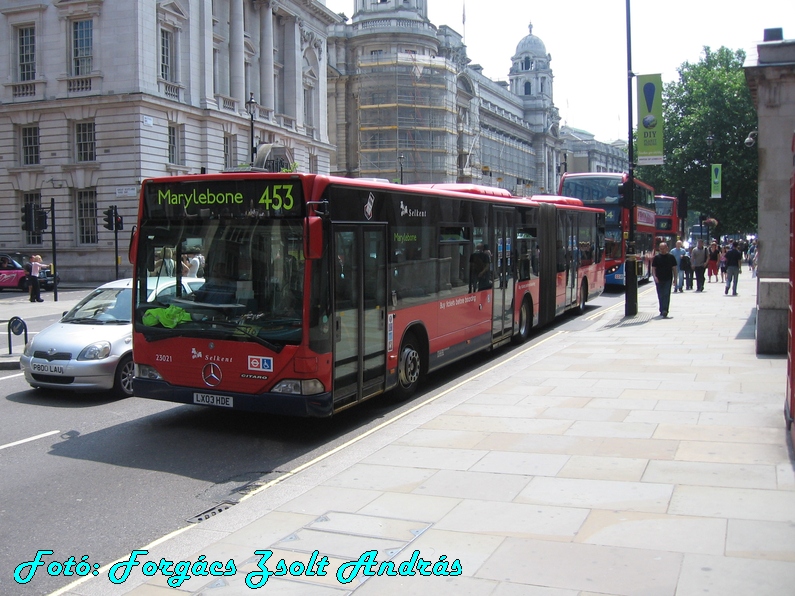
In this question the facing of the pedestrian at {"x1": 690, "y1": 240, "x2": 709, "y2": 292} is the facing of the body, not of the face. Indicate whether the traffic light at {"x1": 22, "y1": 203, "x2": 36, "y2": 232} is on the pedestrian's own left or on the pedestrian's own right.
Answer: on the pedestrian's own right

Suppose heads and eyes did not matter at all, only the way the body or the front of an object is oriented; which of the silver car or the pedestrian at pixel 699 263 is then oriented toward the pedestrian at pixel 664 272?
the pedestrian at pixel 699 263

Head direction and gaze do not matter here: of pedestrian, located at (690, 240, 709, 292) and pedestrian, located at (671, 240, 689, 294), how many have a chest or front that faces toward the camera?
2

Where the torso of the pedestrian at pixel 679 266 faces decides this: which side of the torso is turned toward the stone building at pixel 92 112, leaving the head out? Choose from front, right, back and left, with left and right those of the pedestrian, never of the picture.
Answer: right

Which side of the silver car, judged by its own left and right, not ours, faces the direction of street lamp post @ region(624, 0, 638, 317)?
back

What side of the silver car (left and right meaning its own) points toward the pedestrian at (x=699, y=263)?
back

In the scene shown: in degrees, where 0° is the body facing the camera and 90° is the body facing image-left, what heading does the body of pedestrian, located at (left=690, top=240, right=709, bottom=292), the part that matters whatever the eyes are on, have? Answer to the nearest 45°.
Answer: approximately 0°

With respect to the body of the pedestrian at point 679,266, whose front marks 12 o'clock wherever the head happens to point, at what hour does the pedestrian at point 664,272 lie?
the pedestrian at point 664,272 is roughly at 12 o'clock from the pedestrian at point 679,266.

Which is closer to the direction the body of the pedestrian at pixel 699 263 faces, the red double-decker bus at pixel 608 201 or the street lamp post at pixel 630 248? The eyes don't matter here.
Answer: the street lamp post

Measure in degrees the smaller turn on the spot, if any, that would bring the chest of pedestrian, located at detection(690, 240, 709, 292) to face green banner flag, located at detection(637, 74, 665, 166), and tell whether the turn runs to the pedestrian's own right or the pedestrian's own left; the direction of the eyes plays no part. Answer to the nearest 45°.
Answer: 0° — they already face it

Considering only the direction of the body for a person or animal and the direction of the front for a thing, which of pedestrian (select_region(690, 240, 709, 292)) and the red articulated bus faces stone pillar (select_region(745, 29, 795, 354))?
the pedestrian

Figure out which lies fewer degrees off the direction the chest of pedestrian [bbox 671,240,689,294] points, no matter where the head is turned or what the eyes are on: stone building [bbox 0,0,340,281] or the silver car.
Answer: the silver car
